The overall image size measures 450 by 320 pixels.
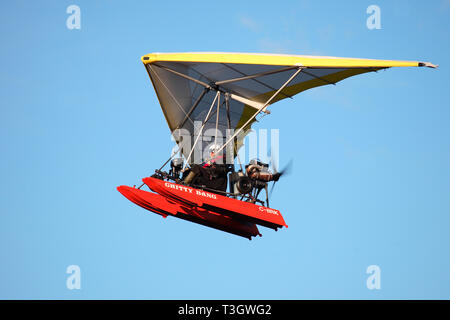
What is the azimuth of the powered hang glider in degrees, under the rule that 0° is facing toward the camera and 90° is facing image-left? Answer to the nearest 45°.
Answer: approximately 45°
